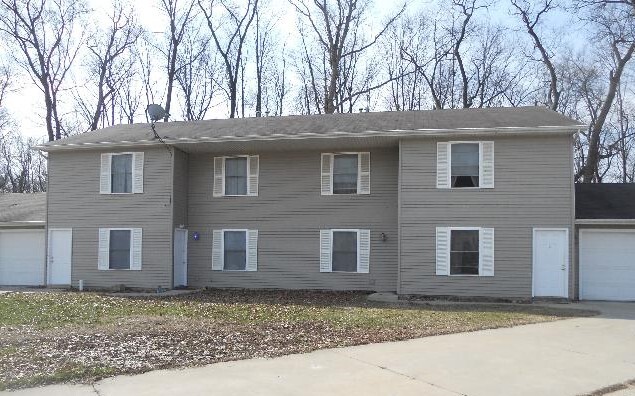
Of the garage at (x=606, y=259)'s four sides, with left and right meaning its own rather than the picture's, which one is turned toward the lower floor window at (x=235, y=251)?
right

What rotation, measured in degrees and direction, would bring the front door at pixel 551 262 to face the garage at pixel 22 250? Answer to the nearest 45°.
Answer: approximately 90° to its right

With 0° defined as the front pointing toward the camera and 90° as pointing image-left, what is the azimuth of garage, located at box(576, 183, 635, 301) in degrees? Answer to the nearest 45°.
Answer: approximately 0°

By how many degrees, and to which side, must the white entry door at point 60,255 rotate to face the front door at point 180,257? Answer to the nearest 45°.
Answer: approximately 45° to its left

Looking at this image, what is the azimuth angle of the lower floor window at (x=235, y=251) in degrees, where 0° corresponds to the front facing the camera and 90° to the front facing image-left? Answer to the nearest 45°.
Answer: approximately 0°

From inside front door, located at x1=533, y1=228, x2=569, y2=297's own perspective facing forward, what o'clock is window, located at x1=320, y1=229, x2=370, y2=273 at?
The window is roughly at 3 o'clock from the front door.

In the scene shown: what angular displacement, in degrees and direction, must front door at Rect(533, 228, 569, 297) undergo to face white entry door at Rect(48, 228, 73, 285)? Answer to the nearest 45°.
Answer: approximately 90° to its right

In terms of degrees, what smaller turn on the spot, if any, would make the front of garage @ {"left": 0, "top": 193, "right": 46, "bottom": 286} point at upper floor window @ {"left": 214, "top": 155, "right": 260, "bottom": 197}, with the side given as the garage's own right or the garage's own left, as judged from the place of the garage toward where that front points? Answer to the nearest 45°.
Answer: approximately 45° to the garage's own left

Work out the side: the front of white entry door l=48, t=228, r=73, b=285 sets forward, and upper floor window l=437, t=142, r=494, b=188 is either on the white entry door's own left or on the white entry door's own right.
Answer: on the white entry door's own left

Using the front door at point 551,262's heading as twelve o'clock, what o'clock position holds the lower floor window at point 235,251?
The lower floor window is roughly at 3 o'clock from the front door.

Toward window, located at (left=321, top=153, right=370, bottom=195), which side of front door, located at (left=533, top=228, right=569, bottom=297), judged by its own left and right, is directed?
right
